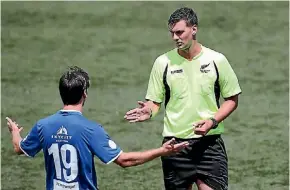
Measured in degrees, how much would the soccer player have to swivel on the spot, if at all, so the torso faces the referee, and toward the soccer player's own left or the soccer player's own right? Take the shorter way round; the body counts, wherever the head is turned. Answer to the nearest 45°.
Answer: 0° — they already face them

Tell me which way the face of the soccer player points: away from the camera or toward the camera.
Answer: away from the camera

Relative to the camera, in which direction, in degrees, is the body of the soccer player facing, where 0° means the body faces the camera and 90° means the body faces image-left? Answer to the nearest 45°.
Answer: approximately 225°

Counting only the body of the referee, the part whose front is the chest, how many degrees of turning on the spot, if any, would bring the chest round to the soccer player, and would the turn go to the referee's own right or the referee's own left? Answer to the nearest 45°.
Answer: approximately 45° to the referee's own right

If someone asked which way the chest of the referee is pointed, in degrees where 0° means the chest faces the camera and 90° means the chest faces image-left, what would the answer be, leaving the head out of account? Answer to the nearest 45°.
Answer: approximately 0°

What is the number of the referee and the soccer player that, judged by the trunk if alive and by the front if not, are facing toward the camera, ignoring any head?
1
